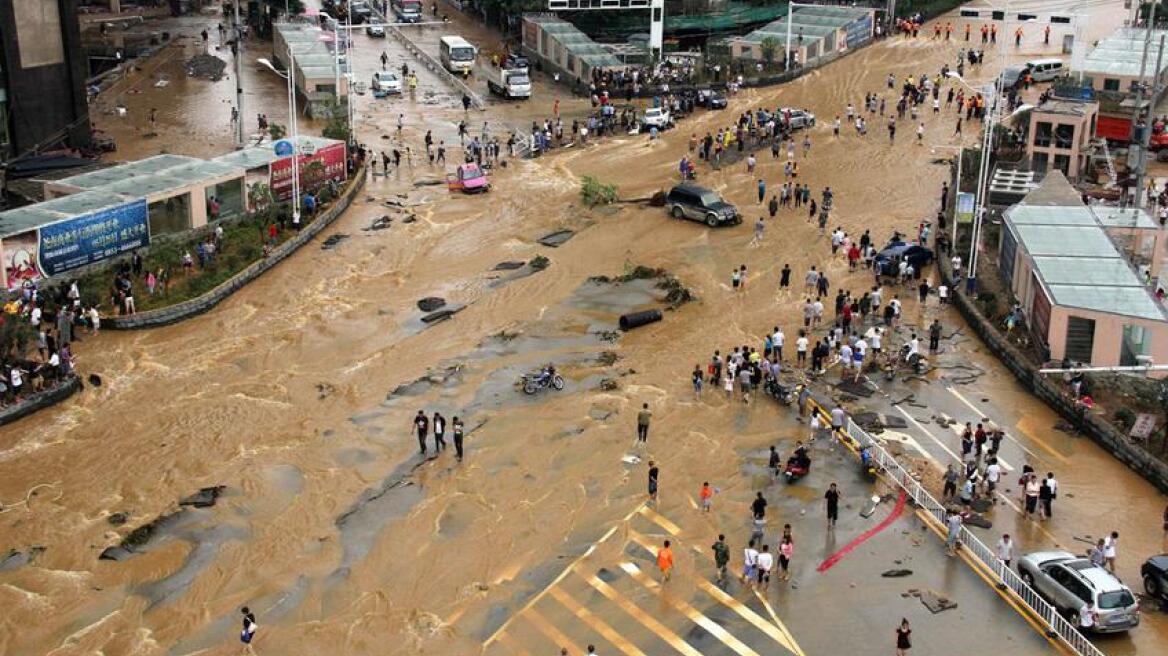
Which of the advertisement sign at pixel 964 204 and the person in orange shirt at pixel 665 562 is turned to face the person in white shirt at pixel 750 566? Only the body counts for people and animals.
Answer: the advertisement sign

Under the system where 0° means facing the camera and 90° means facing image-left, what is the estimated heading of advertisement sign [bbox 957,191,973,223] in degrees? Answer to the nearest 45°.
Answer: approximately 0°

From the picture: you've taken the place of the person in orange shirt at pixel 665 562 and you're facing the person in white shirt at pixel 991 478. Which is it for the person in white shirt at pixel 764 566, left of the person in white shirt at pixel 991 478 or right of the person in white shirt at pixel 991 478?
right

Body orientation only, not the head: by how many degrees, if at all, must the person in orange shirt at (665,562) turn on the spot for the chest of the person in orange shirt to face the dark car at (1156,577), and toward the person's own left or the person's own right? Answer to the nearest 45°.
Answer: approximately 90° to the person's own right

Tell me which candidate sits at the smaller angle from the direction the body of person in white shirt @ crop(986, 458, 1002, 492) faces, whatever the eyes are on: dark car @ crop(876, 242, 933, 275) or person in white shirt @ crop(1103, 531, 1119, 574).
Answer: the dark car

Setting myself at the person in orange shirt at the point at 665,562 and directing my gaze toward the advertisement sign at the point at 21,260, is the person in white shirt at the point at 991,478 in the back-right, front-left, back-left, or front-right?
back-right

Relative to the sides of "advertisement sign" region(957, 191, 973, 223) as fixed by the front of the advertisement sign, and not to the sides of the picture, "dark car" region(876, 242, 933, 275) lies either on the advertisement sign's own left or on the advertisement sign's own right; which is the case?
on the advertisement sign's own right

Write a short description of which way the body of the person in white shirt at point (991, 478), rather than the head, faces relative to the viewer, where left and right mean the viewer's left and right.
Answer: facing away from the viewer

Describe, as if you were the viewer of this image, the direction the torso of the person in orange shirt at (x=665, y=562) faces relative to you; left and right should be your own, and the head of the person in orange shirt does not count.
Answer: facing away from the viewer

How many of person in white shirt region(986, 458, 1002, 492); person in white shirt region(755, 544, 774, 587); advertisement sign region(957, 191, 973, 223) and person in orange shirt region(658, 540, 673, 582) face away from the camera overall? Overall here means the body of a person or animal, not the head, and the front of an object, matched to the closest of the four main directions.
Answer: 3

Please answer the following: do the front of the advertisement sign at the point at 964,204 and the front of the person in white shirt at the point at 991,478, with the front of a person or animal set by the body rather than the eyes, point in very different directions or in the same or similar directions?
very different directions

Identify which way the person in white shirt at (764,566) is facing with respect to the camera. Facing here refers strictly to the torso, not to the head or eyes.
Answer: away from the camera
